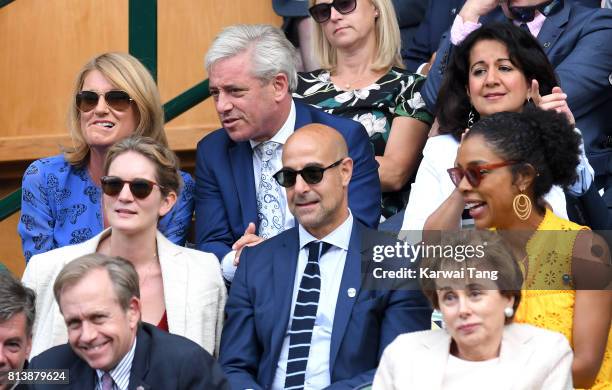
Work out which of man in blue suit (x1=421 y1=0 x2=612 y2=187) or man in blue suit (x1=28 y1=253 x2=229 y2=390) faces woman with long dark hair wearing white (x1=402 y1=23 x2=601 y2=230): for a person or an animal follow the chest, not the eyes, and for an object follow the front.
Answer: man in blue suit (x1=421 y1=0 x2=612 y2=187)

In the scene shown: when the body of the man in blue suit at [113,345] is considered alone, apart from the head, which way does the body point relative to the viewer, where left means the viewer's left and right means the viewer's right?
facing the viewer and to the left of the viewer

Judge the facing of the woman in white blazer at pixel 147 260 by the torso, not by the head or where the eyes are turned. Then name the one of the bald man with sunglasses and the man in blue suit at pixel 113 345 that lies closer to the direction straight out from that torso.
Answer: the man in blue suit

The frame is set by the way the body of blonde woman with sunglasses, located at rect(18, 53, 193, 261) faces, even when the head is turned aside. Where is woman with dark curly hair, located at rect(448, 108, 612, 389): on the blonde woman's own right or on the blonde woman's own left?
on the blonde woman's own left

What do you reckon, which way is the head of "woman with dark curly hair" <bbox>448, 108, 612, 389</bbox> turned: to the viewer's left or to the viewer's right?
to the viewer's left

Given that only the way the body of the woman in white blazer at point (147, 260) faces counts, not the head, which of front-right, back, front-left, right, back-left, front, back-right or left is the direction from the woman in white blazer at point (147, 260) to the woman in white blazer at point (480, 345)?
front-left

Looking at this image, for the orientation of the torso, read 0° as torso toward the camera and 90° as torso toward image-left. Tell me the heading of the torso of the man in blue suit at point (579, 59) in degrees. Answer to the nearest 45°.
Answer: approximately 45°

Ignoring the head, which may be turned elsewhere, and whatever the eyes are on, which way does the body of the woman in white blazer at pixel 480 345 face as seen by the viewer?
toward the camera

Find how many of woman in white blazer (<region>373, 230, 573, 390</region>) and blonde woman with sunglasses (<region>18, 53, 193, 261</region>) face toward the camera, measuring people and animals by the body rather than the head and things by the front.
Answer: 2

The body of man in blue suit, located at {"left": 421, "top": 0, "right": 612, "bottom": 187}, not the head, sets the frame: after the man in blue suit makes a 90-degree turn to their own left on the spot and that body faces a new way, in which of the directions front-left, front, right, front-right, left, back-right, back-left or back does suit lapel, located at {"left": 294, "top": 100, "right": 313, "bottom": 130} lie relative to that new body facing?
back-right

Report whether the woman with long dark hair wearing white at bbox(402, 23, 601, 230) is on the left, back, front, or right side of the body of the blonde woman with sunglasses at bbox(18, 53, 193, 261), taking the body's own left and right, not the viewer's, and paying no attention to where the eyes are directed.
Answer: left

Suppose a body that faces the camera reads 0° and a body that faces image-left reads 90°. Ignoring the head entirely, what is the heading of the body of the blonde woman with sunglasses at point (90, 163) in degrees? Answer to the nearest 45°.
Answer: approximately 0°

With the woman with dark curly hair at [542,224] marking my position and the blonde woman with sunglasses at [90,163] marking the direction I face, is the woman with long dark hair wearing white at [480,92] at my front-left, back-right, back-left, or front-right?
front-right

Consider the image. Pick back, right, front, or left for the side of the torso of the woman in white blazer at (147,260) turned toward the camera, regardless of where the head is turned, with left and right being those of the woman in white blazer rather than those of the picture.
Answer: front
